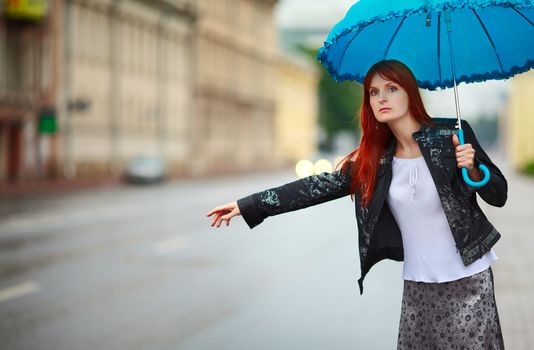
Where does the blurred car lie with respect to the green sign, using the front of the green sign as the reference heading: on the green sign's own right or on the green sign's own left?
on the green sign's own left

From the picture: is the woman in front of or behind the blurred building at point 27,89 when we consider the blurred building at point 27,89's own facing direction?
in front

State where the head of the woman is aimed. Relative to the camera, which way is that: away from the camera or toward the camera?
toward the camera

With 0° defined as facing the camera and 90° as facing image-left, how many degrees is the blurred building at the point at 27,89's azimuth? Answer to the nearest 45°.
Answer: approximately 315°

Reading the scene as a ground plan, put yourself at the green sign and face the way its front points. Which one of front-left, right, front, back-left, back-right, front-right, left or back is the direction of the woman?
front
